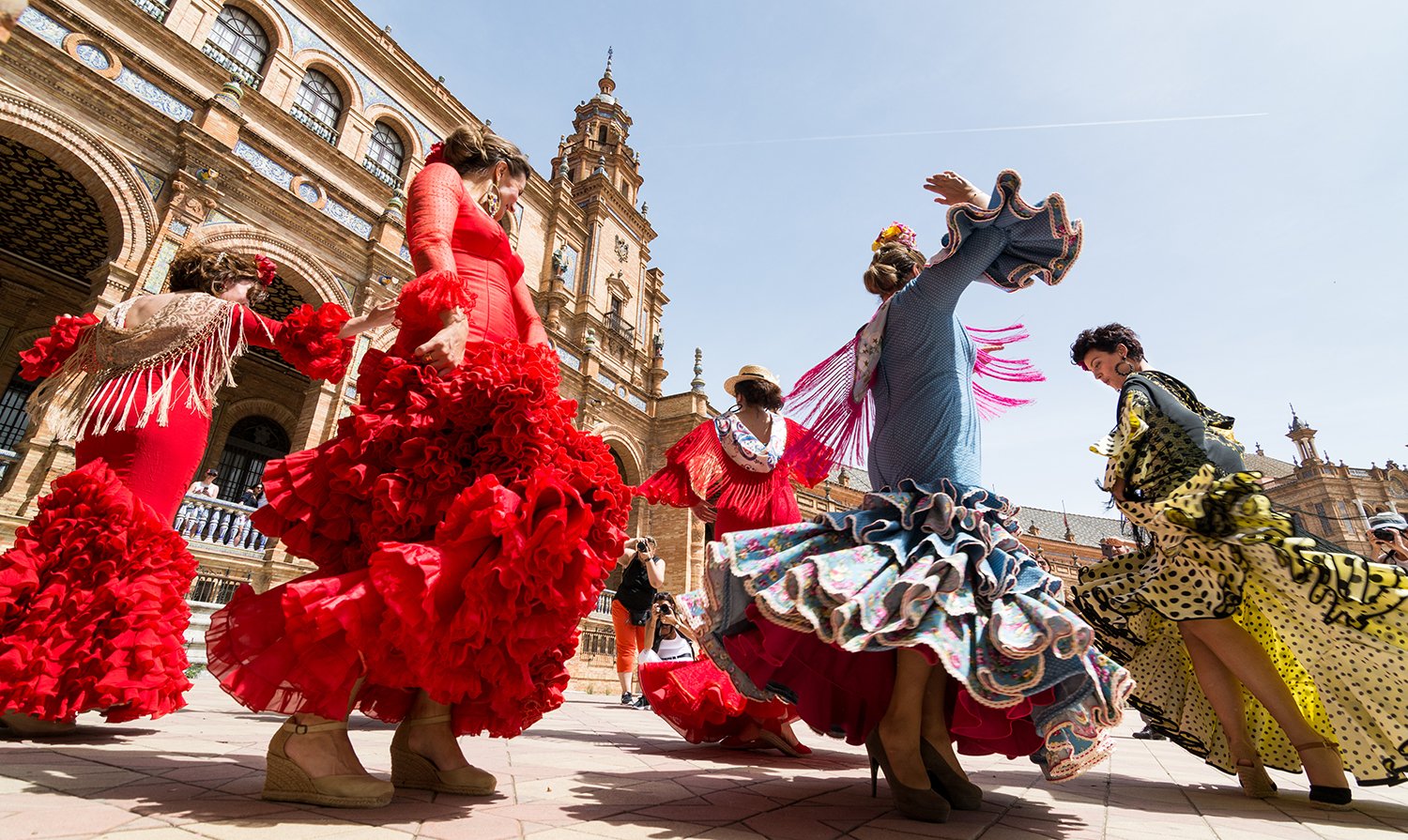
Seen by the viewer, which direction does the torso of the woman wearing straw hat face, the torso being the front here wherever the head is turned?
away from the camera

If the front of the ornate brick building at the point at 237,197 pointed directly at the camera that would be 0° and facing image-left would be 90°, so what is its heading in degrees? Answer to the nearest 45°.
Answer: approximately 315°

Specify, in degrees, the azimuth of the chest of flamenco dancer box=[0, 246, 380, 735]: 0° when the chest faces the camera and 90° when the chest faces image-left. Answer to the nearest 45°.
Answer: approximately 225°

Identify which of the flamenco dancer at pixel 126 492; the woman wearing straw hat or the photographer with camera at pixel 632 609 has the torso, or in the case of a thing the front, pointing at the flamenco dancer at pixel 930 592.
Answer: the photographer with camera

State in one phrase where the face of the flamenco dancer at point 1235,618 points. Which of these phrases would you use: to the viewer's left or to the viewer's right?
to the viewer's left
